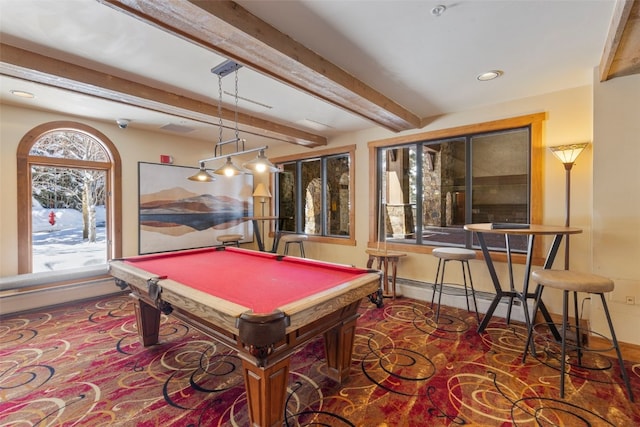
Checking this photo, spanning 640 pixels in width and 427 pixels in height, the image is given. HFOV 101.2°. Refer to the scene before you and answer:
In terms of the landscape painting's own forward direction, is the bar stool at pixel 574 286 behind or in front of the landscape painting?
in front

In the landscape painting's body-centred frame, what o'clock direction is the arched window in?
The arched window is roughly at 4 o'clock from the landscape painting.

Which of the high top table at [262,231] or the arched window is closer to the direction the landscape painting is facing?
the high top table

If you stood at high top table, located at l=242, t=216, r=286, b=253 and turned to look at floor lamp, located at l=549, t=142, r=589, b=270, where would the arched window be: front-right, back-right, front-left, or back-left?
back-right

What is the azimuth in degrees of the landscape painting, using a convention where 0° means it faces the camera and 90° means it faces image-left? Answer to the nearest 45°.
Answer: approximately 315°

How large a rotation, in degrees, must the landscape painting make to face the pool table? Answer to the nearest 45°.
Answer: approximately 45° to its right
